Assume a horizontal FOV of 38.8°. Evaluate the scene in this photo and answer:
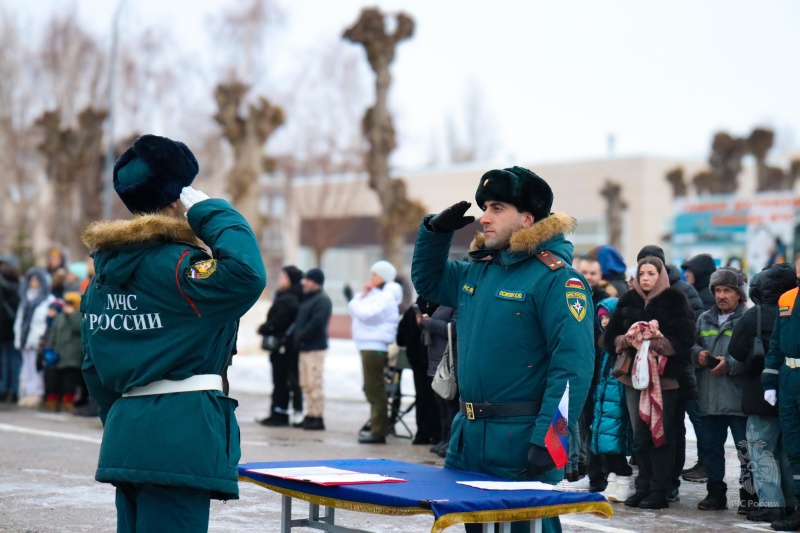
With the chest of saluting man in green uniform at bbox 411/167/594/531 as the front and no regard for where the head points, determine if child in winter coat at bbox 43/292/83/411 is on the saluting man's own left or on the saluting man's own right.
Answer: on the saluting man's own right

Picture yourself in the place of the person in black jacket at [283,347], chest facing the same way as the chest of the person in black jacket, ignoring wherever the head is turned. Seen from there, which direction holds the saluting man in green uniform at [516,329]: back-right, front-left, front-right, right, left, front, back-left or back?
left

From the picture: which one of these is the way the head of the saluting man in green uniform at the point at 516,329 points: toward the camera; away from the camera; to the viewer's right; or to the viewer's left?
to the viewer's left

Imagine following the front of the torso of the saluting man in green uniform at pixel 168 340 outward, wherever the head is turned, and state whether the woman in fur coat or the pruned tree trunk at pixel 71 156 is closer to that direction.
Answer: the woman in fur coat

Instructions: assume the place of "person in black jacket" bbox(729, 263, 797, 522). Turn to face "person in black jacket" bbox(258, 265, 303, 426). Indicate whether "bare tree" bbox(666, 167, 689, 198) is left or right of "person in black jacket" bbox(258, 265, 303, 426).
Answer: right

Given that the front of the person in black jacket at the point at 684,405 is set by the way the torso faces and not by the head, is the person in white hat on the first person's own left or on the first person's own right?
on the first person's own right

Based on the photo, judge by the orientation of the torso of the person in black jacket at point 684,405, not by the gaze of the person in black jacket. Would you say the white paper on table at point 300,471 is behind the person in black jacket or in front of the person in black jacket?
in front
